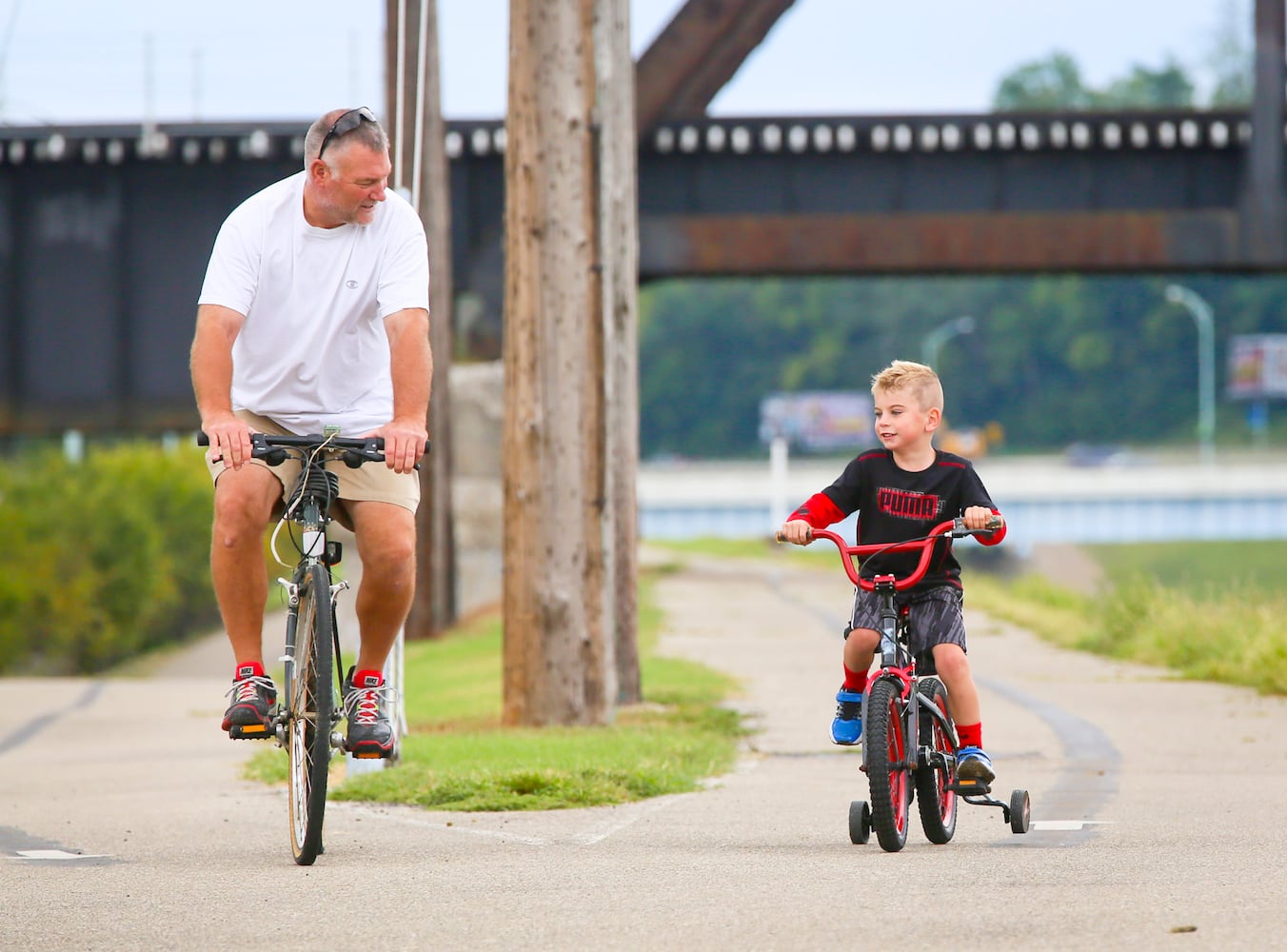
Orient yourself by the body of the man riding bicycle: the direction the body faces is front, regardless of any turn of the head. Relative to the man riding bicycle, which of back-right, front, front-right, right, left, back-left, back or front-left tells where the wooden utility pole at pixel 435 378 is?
back

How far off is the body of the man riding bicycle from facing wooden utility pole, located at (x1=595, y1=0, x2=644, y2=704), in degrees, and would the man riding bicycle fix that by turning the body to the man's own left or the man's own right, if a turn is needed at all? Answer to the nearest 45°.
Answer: approximately 180°

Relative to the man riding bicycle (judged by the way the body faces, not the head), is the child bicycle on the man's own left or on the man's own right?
on the man's own left

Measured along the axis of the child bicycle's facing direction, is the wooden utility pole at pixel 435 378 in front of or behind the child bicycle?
behind

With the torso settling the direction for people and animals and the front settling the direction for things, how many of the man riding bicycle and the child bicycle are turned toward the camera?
2

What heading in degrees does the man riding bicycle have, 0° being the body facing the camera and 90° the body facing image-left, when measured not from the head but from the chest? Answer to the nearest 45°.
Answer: approximately 0°

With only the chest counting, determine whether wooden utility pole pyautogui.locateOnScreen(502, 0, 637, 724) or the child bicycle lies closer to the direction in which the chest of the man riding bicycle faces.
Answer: the child bicycle

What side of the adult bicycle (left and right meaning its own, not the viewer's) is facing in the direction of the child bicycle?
left

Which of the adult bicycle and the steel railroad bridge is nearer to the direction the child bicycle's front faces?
the adult bicycle

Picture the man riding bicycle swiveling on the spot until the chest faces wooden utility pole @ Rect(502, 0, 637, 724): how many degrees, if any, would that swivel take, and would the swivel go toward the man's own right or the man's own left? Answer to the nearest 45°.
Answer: approximately 180°

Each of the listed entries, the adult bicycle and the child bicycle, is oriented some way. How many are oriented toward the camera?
2

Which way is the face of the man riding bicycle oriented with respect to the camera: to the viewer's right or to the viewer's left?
to the viewer's right

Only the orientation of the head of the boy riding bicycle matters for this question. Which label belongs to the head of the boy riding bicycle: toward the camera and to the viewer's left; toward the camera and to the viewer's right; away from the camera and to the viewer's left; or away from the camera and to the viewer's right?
toward the camera and to the viewer's left
